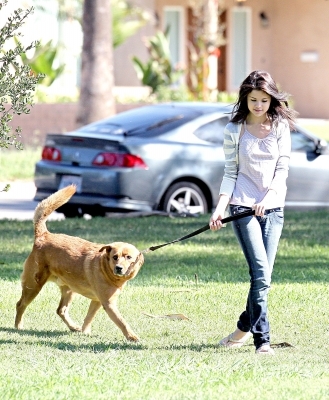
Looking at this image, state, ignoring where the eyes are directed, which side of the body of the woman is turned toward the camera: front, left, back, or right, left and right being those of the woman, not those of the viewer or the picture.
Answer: front

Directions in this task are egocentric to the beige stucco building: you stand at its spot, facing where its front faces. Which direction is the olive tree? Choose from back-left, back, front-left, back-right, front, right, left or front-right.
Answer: front

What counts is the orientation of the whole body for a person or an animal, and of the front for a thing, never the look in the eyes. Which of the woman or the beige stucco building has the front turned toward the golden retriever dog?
the beige stucco building

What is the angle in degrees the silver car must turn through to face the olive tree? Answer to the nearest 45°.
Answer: approximately 135° to its right

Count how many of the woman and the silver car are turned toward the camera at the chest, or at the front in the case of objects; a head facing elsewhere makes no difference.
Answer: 1

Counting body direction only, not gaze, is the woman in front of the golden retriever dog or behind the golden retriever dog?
in front

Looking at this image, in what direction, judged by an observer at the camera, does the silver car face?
facing away from the viewer and to the right of the viewer

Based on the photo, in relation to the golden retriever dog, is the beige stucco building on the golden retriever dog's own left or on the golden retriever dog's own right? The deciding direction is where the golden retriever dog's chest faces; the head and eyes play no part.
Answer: on the golden retriever dog's own left

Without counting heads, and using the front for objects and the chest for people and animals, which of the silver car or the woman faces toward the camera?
the woman

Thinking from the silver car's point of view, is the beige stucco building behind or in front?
in front

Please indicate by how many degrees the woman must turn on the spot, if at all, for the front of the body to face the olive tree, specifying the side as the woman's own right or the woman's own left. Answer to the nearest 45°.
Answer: approximately 90° to the woman's own right

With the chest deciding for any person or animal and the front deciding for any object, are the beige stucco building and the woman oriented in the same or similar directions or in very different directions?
same or similar directions

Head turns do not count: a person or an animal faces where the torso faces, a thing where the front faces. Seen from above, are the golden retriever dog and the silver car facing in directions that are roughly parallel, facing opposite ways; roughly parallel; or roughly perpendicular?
roughly perpendicular

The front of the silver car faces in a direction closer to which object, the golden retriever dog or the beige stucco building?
the beige stucco building
